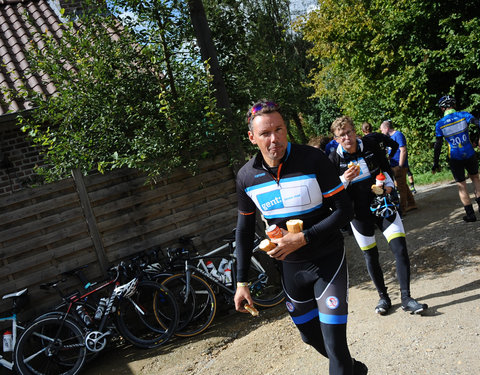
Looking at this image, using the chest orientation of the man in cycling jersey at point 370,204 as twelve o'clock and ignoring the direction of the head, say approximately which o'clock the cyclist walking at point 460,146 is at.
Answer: The cyclist walking is roughly at 7 o'clock from the man in cycling jersey.

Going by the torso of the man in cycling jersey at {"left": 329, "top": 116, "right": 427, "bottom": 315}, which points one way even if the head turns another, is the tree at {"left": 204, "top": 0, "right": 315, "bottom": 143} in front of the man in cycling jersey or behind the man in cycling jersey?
behind

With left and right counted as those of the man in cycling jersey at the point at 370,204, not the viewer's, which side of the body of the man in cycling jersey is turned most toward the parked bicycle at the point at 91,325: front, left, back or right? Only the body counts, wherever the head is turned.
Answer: right

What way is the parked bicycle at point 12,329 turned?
to the viewer's left

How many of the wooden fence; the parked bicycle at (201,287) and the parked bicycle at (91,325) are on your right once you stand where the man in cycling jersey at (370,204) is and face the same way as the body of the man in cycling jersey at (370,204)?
3

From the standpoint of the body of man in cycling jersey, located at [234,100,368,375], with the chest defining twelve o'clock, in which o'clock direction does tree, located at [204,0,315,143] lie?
The tree is roughly at 6 o'clock from the man in cycling jersey.
